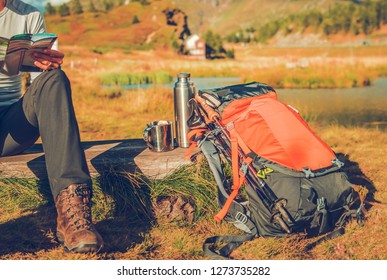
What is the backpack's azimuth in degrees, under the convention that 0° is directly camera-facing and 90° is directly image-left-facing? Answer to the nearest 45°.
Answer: approximately 315°

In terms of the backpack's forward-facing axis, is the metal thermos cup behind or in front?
behind

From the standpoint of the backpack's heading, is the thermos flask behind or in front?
behind

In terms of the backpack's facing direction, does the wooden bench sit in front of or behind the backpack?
behind
